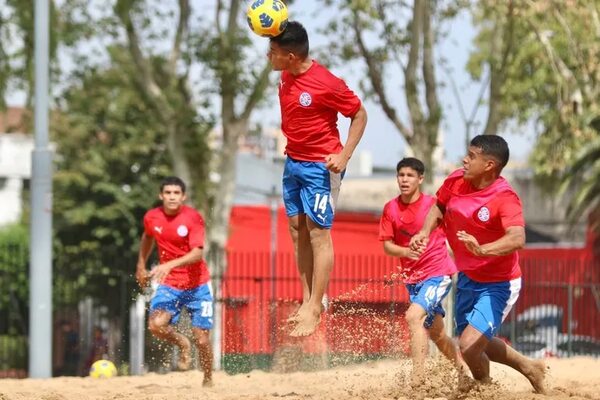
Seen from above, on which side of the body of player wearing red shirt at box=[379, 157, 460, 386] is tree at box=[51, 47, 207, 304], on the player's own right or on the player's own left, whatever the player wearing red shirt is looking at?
on the player's own right

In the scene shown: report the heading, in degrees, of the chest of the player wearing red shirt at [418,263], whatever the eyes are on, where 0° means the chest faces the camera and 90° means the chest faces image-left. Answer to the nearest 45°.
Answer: approximately 45°

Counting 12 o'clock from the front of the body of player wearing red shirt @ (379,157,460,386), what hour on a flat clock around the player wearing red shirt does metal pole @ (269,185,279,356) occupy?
The metal pole is roughly at 4 o'clock from the player wearing red shirt.

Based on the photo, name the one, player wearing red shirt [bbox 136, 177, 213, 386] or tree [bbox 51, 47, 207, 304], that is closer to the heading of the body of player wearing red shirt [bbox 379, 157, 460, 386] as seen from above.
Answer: the player wearing red shirt

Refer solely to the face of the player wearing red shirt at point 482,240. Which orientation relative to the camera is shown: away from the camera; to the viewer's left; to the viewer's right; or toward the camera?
to the viewer's left

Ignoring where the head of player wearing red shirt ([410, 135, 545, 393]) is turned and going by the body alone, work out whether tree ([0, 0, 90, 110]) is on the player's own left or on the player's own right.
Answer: on the player's own right

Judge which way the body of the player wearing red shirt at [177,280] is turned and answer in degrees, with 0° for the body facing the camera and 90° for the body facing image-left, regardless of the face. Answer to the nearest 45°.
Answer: approximately 0°

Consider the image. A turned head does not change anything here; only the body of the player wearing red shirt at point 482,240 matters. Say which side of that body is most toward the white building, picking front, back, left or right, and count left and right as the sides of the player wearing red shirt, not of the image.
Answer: right

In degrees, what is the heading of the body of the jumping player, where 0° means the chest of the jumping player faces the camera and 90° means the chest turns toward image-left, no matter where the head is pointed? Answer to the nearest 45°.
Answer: approximately 45°

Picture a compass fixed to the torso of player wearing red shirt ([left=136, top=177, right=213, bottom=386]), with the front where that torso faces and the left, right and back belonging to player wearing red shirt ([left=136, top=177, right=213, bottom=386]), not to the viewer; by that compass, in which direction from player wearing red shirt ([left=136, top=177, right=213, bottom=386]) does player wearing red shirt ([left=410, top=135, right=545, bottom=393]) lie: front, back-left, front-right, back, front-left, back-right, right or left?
front-left

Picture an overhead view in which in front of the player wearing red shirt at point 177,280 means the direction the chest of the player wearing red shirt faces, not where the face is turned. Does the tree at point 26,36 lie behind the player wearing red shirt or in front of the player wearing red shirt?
behind

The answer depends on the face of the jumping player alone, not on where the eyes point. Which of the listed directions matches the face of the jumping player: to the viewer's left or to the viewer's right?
to the viewer's left

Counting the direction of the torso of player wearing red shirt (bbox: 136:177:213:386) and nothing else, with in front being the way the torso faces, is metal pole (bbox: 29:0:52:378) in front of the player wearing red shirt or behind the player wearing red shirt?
behind
